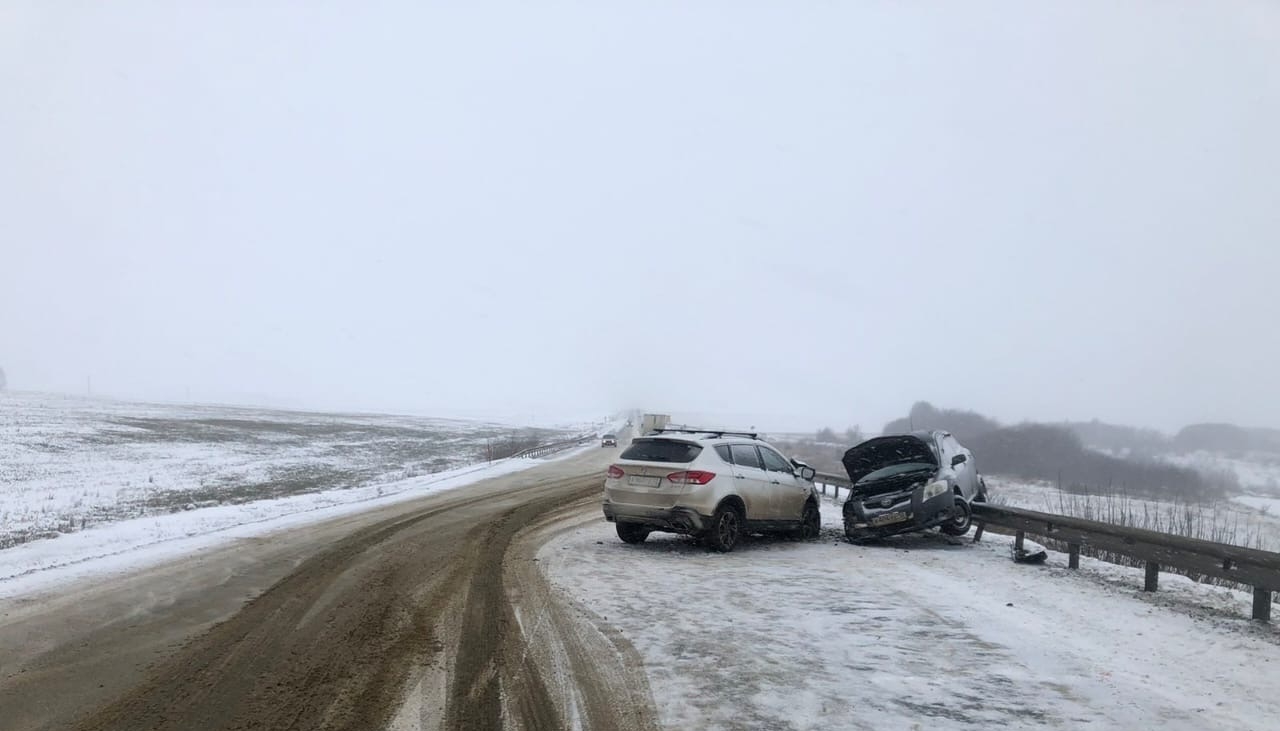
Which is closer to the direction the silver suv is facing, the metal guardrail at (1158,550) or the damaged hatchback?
the damaged hatchback

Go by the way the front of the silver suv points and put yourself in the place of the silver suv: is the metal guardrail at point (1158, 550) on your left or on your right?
on your right

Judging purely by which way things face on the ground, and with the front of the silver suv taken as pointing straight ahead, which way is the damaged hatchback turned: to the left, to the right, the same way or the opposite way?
the opposite way

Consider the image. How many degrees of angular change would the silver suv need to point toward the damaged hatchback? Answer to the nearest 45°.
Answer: approximately 45° to its right

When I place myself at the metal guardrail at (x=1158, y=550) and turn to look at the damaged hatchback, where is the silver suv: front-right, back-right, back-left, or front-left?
front-left

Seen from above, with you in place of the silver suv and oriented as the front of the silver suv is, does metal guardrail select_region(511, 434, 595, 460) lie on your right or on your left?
on your left

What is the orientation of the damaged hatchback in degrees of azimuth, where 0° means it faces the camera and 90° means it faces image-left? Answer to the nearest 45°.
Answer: approximately 45°

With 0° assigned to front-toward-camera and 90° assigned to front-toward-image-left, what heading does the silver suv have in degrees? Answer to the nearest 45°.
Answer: approximately 225°
